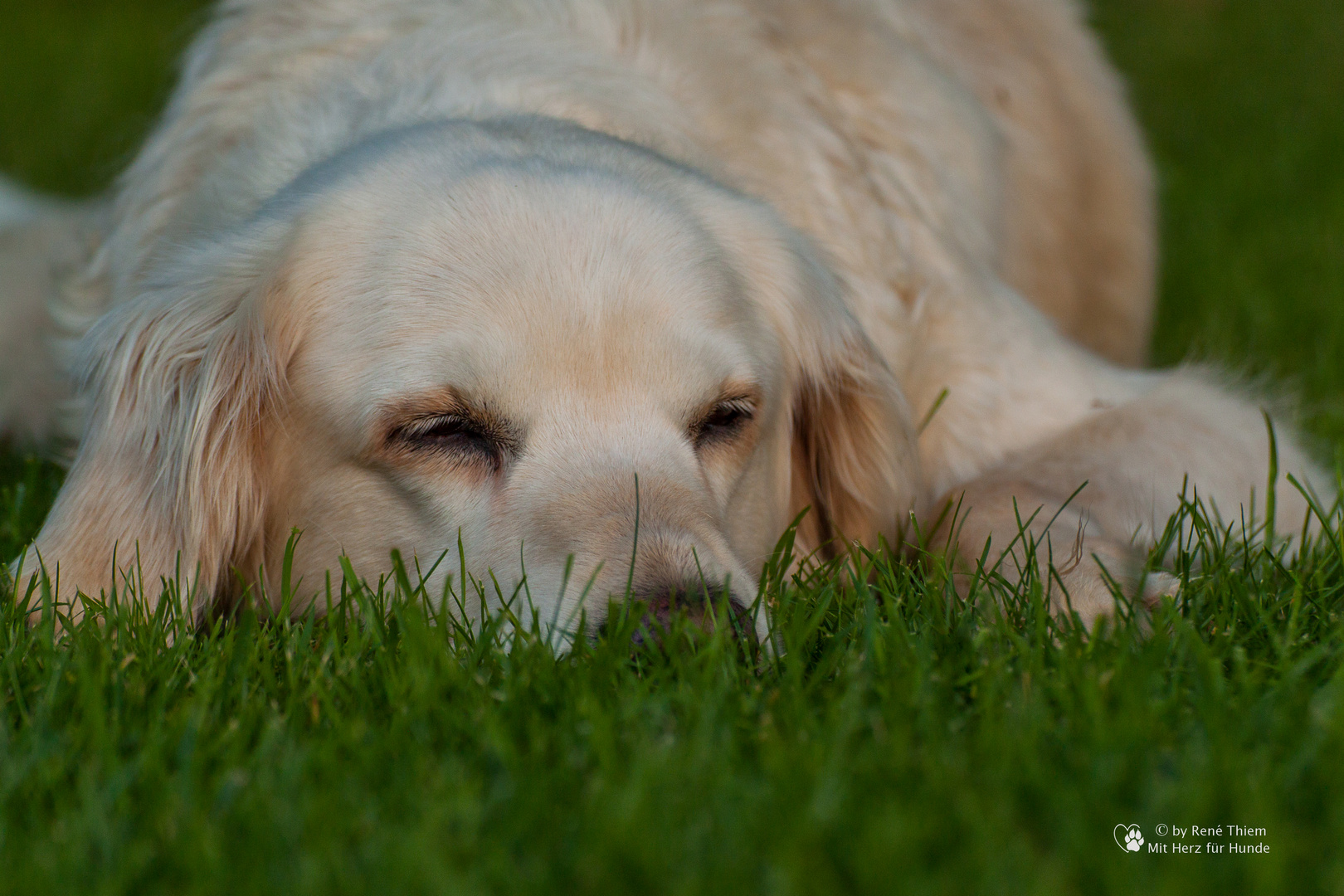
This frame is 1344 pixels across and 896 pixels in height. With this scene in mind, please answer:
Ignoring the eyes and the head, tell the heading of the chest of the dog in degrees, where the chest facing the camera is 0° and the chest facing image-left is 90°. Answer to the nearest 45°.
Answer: approximately 0°
